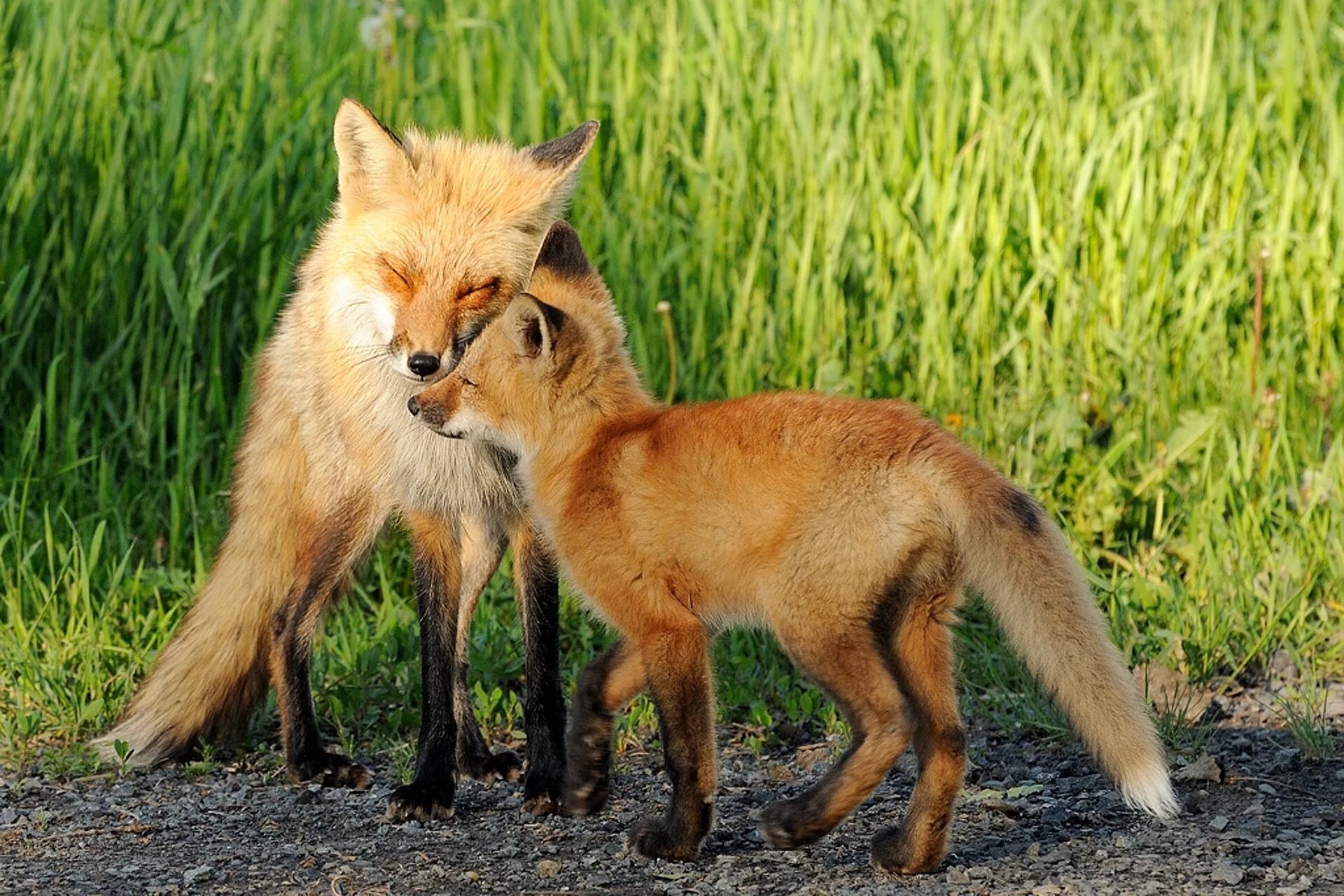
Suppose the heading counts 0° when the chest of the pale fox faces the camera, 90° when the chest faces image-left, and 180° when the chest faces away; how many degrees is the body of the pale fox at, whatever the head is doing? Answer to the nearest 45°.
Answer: approximately 315°

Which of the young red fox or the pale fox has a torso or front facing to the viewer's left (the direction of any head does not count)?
the young red fox

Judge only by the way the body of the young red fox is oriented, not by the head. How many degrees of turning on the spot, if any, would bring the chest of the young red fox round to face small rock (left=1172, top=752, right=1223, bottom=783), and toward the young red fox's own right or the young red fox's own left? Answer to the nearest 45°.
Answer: approximately 135° to the young red fox's own right

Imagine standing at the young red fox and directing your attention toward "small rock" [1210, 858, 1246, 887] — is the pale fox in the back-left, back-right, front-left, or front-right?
back-left

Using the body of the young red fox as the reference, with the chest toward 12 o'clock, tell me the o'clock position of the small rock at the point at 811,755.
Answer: The small rock is roughly at 3 o'clock from the young red fox.

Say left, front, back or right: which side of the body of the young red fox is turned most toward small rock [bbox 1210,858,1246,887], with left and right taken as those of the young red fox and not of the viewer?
back

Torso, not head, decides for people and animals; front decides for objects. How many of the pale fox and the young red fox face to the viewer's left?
1

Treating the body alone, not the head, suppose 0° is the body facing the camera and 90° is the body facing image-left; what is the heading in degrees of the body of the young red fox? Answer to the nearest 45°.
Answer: approximately 90°
